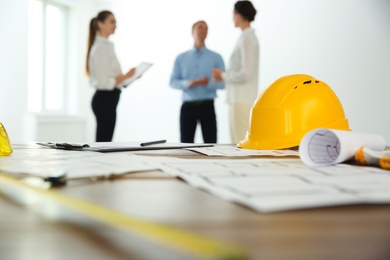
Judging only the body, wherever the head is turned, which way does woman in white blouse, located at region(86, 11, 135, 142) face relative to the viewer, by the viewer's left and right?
facing to the right of the viewer

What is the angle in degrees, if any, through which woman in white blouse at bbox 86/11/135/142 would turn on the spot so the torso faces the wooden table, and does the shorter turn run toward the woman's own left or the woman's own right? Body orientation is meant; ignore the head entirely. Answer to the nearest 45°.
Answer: approximately 90° to the woman's own right

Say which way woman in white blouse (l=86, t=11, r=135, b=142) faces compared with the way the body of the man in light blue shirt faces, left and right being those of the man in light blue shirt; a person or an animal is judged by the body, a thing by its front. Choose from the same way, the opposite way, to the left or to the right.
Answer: to the left

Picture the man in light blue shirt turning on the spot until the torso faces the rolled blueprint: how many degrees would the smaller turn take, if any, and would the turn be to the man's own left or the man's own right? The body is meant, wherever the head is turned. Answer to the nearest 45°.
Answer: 0° — they already face it

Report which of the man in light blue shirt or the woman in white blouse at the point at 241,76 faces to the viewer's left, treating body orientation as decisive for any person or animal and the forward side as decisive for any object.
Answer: the woman in white blouse

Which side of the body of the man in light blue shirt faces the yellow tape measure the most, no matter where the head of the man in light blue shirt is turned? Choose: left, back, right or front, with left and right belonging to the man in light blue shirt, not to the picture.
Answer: front

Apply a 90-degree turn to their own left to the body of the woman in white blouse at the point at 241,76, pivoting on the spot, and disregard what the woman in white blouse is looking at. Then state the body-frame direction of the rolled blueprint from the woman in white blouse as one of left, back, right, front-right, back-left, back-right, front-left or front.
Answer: front

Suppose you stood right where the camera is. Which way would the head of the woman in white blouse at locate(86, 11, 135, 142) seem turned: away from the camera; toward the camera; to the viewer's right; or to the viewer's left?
to the viewer's right

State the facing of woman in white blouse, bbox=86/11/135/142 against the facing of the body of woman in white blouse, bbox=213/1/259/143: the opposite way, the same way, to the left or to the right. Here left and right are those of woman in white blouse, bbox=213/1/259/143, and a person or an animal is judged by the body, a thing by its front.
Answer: the opposite way

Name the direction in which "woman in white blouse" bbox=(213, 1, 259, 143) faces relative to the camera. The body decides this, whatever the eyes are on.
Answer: to the viewer's left

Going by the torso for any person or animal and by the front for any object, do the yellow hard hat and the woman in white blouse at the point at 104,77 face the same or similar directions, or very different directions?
very different directions
